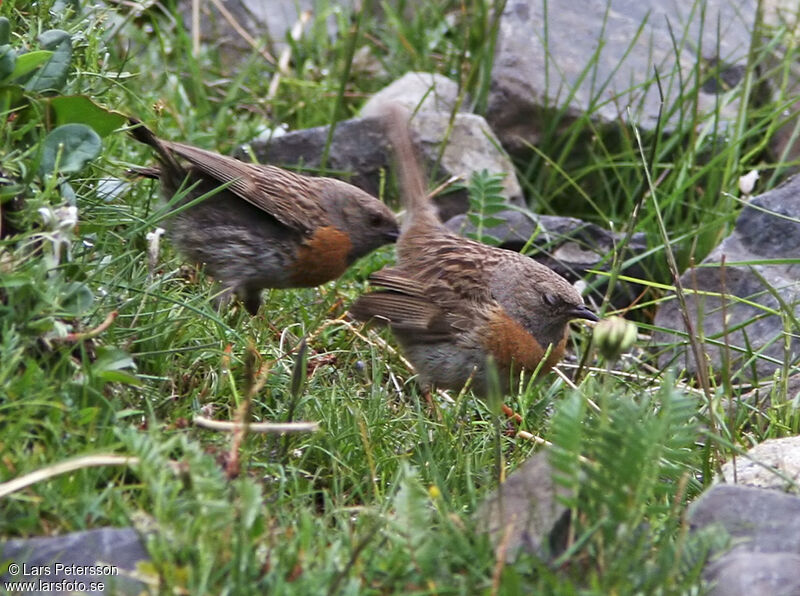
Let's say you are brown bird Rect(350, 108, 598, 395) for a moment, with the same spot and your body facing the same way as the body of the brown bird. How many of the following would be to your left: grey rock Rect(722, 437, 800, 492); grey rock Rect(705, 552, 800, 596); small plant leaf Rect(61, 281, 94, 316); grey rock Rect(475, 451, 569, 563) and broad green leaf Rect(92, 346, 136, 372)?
0

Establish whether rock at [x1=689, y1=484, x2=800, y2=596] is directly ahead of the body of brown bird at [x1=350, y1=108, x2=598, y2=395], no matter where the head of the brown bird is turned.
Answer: no

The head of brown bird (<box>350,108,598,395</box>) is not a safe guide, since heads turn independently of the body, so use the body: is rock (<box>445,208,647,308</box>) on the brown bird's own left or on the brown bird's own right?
on the brown bird's own left

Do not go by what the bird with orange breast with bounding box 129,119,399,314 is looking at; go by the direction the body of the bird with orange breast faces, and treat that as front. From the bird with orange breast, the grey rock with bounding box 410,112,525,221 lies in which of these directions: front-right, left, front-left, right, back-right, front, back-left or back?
front-left

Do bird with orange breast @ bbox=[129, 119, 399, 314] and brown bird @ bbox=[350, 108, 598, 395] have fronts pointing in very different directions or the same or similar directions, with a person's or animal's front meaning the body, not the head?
same or similar directions

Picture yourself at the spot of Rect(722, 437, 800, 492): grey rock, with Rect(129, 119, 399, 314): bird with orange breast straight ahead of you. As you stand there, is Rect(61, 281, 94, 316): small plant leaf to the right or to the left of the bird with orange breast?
left

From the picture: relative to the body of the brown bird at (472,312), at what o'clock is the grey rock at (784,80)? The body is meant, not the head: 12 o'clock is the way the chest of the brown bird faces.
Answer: The grey rock is roughly at 10 o'clock from the brown bird.

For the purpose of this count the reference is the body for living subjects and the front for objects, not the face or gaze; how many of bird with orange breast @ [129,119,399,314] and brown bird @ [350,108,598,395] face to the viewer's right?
2

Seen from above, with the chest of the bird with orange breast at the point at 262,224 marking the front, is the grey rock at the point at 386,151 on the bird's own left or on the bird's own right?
on the bird's own left

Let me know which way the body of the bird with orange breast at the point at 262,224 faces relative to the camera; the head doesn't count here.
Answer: to the viewer's right

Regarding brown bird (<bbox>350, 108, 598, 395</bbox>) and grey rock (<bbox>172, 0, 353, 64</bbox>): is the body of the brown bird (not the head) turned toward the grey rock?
no

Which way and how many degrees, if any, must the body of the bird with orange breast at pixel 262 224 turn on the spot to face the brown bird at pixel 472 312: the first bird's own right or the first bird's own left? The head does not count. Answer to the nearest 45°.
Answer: approximately 45° to the first bird's own right

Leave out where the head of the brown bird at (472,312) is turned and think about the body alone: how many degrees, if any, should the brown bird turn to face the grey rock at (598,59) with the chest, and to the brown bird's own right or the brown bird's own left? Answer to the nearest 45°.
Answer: approximately 90° to the brown bird's own left

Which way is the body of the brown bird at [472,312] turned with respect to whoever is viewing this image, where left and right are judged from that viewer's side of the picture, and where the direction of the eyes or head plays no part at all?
facing to the right of the viewer
